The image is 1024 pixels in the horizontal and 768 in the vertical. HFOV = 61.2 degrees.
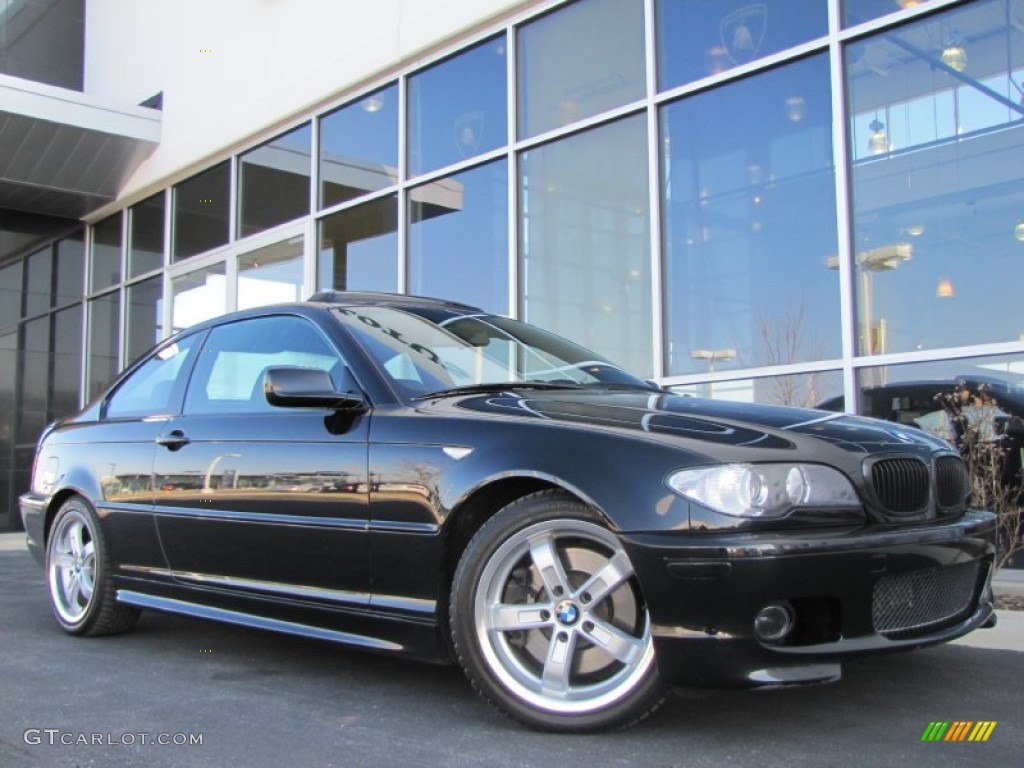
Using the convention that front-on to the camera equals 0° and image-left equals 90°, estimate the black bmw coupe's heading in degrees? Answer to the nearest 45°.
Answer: approximately 315°
